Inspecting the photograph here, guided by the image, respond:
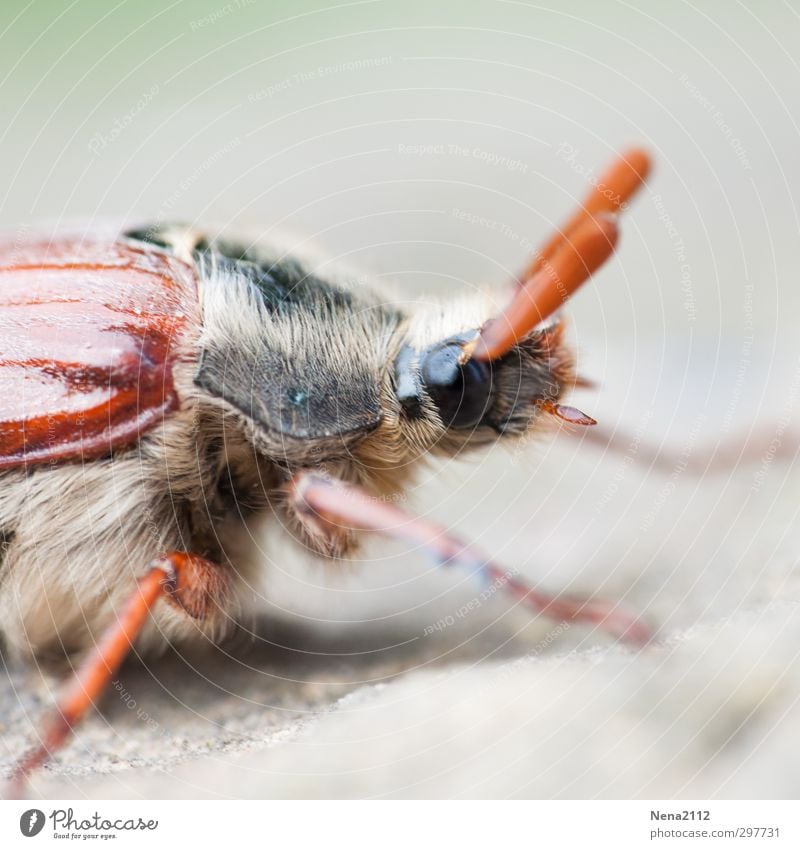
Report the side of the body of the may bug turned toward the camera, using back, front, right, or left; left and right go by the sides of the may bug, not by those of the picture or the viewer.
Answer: right
